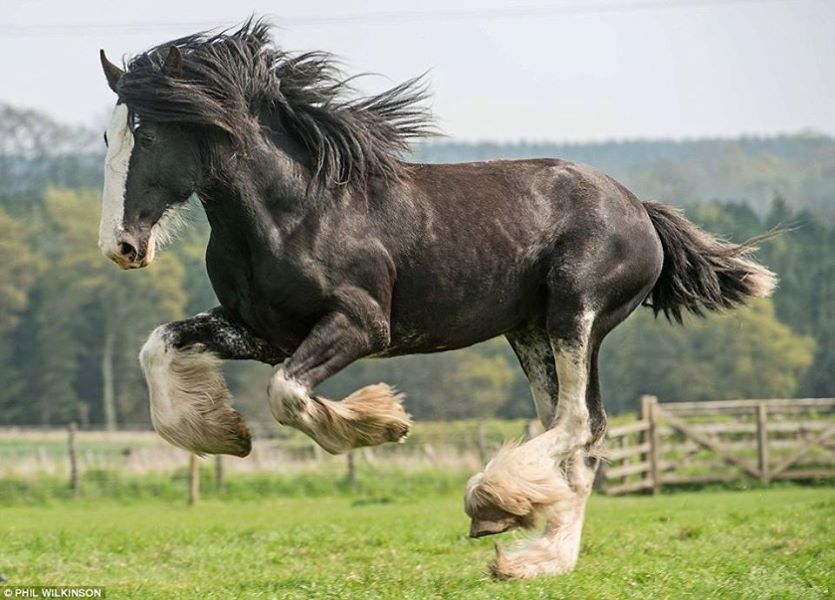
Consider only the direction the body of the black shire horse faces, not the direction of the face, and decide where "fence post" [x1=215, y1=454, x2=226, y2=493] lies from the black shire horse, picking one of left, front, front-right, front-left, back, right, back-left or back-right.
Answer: right

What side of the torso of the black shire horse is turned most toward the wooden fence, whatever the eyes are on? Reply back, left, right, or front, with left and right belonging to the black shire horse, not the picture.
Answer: right

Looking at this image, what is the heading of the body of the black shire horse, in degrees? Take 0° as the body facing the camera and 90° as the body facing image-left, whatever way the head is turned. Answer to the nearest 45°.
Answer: approximately 90°

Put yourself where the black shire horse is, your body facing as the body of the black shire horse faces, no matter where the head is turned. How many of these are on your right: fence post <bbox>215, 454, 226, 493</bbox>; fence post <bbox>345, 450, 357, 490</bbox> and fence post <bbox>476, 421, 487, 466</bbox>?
3

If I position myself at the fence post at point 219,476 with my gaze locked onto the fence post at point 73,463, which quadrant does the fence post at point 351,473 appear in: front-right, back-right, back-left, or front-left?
back-right

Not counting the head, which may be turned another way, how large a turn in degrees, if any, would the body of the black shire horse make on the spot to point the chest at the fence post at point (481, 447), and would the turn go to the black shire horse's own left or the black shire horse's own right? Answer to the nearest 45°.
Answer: approximately 90° to the black shire horse's own right

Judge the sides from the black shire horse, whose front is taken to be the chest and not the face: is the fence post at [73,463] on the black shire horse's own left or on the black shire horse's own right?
on the black shire horse's own right

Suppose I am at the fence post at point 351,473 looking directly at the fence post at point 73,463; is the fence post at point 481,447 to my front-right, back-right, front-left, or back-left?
back-right
